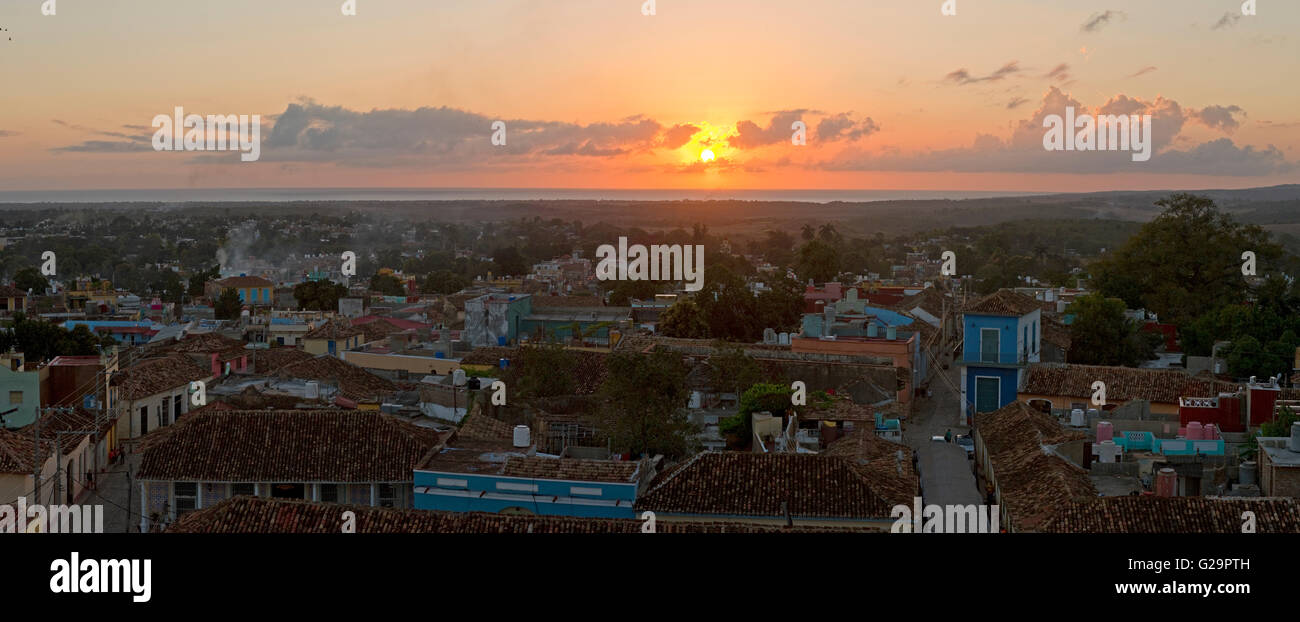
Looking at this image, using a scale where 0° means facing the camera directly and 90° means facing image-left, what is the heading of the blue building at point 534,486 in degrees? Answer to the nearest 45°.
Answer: approximately 0°

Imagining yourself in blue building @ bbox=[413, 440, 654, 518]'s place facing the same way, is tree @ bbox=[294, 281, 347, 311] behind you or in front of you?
behind

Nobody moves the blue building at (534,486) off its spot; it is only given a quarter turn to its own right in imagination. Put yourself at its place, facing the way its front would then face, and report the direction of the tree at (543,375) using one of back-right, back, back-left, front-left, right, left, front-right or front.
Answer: right

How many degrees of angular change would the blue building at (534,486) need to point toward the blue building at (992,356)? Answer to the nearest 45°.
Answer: approximately 135° to its left

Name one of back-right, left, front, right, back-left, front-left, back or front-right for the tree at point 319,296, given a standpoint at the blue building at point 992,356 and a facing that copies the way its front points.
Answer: back-right

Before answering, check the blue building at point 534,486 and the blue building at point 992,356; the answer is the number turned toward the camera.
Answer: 2

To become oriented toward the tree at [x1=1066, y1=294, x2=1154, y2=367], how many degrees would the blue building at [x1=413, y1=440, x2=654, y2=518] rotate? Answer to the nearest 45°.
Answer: approximately 135° to its left

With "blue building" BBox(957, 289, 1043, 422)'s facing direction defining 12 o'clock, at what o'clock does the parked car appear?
The parked car is roughly at 12 o'clock from the blue building.
